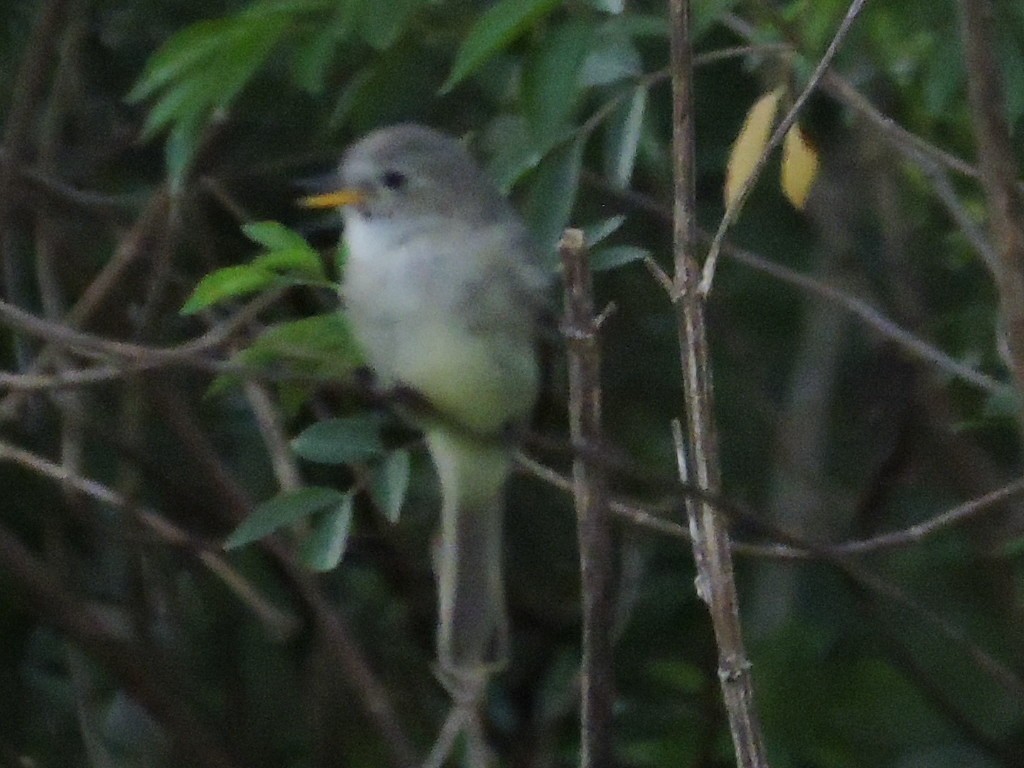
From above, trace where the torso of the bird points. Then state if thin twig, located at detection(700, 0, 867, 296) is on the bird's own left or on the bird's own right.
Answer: on the bird's own left

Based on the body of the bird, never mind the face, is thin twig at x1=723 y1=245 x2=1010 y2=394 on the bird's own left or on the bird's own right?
on the bird's own left
